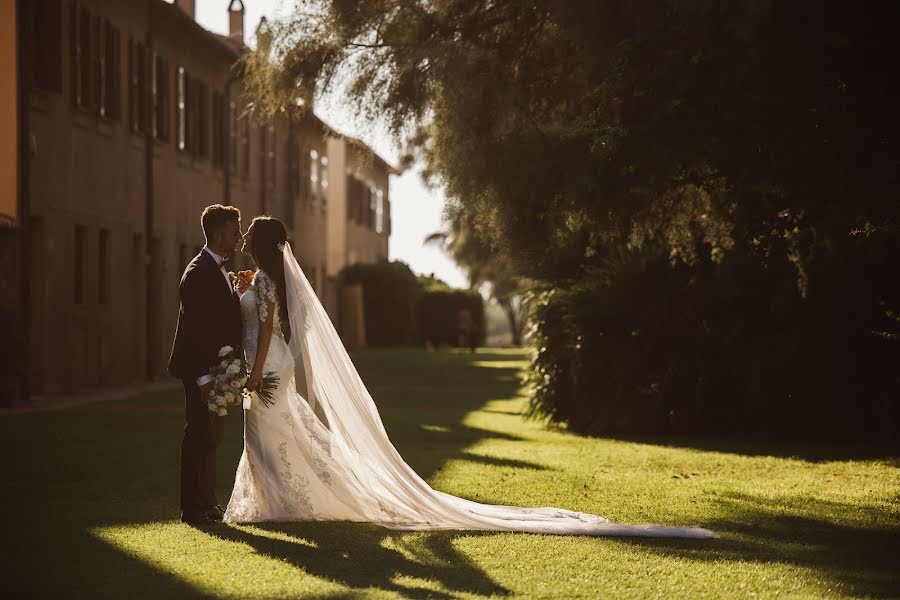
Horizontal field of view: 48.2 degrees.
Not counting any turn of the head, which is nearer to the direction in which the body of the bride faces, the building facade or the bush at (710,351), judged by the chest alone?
the building facade

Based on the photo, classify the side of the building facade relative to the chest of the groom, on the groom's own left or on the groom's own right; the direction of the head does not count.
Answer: on the groom's own left

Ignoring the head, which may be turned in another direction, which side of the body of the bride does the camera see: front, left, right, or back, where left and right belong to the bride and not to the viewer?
left

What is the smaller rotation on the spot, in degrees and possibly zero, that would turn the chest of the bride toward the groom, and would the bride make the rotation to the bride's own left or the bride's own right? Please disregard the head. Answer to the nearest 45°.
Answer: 0° — they already face them

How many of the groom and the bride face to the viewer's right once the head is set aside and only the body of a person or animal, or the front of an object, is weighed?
1

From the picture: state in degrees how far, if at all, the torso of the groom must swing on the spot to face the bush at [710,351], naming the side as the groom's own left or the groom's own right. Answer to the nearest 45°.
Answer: approximately 45° to the groom's own left

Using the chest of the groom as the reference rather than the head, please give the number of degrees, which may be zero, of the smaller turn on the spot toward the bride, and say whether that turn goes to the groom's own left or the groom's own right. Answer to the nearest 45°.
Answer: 0° — they already face them

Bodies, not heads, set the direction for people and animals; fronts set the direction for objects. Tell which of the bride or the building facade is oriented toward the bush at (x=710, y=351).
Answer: the building facade

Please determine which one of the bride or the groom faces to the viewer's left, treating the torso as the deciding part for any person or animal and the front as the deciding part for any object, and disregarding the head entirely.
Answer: the bride

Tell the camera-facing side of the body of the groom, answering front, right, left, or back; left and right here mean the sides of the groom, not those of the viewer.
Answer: right

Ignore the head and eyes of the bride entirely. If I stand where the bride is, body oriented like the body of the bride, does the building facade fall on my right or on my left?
on my right

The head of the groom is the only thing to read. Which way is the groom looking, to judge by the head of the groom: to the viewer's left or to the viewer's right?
to the viewer's right

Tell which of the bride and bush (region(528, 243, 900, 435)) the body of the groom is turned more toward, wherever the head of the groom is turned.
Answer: the bride

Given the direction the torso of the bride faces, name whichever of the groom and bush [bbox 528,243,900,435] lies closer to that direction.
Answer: the groom

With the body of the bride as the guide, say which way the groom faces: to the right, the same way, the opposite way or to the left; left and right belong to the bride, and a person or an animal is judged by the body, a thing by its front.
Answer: the opposite way

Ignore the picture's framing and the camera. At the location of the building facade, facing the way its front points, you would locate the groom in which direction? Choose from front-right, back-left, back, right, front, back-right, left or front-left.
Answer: front-right
